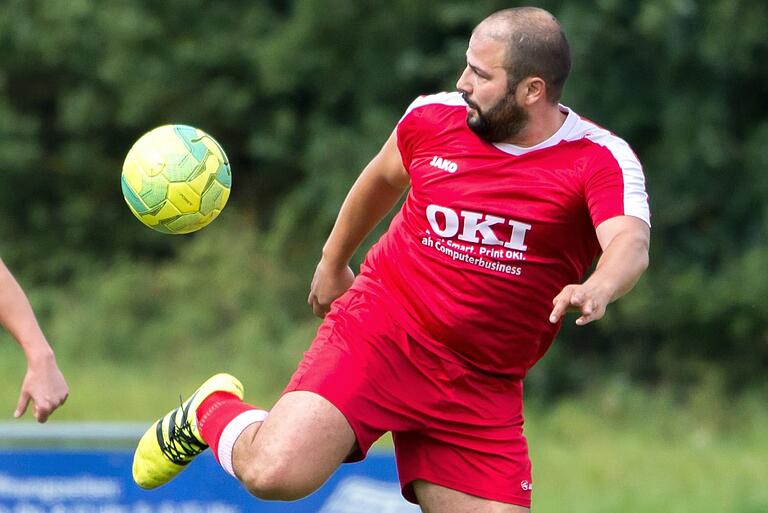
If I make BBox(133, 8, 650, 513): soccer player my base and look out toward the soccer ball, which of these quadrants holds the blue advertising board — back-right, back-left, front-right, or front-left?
front-right

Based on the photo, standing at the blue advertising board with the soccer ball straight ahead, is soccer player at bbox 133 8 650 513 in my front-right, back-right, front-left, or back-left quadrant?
front-left

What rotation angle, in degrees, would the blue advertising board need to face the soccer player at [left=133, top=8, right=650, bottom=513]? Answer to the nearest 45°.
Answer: approximately 45° to its left

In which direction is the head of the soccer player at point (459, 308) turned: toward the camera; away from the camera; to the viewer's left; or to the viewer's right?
to the viewer's left

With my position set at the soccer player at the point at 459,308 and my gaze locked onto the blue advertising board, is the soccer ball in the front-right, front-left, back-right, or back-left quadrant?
front-left

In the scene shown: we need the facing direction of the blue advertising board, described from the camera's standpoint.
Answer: facing the viewer
